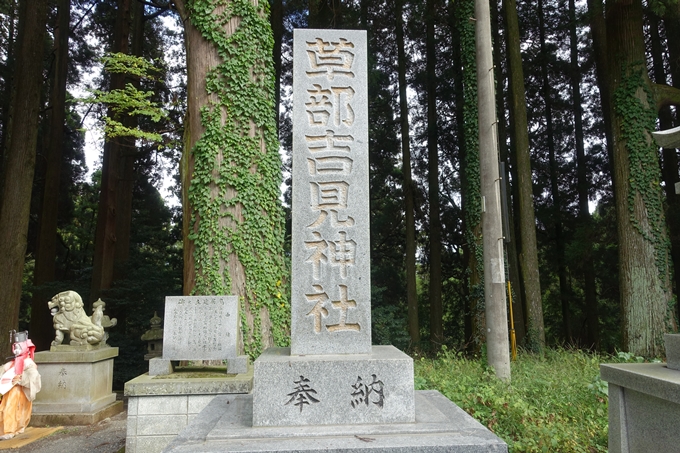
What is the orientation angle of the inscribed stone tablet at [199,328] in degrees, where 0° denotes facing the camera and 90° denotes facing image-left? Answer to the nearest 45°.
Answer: approximately 0°

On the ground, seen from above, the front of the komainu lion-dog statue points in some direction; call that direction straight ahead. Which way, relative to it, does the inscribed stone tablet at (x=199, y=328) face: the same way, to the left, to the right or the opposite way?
to the left

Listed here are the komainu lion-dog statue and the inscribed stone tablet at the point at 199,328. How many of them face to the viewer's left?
1

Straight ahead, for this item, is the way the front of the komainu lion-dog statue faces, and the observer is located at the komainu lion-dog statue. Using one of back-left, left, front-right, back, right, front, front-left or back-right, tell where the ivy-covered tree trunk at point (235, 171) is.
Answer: back-right

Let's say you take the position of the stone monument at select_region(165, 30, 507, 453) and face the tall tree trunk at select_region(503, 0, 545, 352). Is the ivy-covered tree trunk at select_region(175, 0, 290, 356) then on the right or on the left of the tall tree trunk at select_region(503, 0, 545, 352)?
left

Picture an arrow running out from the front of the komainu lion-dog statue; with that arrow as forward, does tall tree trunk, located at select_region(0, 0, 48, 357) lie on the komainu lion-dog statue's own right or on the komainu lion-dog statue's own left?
on the komainu lion-dog statue's own right

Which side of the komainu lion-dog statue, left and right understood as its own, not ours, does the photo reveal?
left

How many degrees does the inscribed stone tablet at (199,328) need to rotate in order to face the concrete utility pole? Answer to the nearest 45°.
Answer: approximately 90° to its left

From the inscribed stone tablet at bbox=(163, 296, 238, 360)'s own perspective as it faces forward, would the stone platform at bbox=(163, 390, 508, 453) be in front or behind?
in front

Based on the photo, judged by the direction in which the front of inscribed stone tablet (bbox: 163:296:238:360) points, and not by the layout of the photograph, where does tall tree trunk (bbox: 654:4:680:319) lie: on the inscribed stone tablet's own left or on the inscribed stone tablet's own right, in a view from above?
on the inscribed stone tablet's own left

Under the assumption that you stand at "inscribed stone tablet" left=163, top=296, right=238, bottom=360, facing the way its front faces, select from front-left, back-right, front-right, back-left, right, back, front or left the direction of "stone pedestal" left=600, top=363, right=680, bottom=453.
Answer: front-left
